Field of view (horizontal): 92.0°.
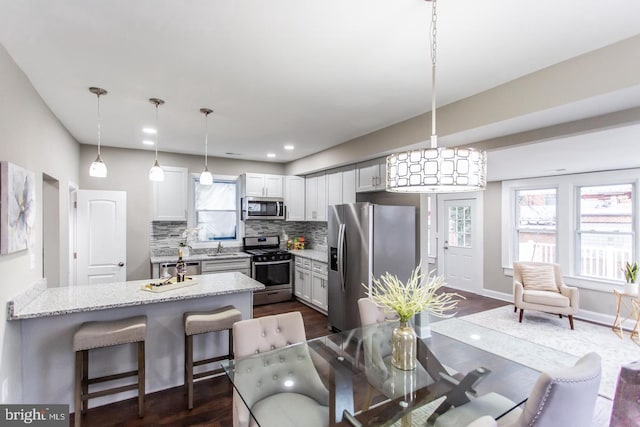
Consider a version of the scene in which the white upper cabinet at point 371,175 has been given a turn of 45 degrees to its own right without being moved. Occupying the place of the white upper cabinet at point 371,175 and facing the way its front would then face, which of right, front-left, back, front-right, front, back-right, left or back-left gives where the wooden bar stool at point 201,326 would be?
front-left

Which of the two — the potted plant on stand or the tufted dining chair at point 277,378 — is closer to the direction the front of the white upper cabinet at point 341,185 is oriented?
the tufted dining chair

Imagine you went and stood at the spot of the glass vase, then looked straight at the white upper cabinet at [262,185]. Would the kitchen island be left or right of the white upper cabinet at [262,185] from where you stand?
left

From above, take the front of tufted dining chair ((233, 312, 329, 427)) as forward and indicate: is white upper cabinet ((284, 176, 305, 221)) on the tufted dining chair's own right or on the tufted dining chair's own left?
on the tufted dining chair's own left

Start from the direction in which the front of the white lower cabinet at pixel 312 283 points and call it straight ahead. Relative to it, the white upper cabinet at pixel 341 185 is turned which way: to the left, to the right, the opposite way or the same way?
the same way

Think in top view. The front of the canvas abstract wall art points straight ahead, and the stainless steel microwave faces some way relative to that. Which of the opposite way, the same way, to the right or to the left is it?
to the right

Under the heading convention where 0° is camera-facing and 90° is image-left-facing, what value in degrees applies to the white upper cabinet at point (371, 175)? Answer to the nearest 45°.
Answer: approximately 45°

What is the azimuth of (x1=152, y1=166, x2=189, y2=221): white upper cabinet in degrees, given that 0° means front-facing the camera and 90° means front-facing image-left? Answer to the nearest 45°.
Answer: approximately 0°

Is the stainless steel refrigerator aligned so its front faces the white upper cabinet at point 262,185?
no

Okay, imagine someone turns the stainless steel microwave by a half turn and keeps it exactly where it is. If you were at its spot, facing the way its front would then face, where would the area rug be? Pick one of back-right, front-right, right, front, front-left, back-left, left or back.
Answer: back-right

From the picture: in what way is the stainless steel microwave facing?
toward the camera

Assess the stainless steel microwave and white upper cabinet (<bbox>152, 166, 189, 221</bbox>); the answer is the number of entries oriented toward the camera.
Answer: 2

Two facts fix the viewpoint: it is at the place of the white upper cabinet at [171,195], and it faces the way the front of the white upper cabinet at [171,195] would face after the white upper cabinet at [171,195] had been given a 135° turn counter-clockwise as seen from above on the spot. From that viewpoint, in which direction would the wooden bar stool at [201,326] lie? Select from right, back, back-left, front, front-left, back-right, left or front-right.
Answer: back-right

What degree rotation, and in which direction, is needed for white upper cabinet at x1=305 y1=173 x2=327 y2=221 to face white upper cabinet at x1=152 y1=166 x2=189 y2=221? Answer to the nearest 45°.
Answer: approximately 45° to its right

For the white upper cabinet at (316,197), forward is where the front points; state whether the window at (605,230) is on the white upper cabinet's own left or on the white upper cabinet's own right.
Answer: on the white upper cabinet's own left

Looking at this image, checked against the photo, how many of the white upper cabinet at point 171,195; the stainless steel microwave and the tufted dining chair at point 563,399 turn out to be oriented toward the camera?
2

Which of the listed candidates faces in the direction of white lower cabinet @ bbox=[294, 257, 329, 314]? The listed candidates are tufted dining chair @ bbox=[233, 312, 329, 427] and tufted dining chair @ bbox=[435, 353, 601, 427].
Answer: tufted dining chair @ bbox=[435, 353, 601, 427]
